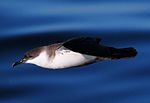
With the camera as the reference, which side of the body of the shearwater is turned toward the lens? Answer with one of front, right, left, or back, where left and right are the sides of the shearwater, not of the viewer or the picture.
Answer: left
